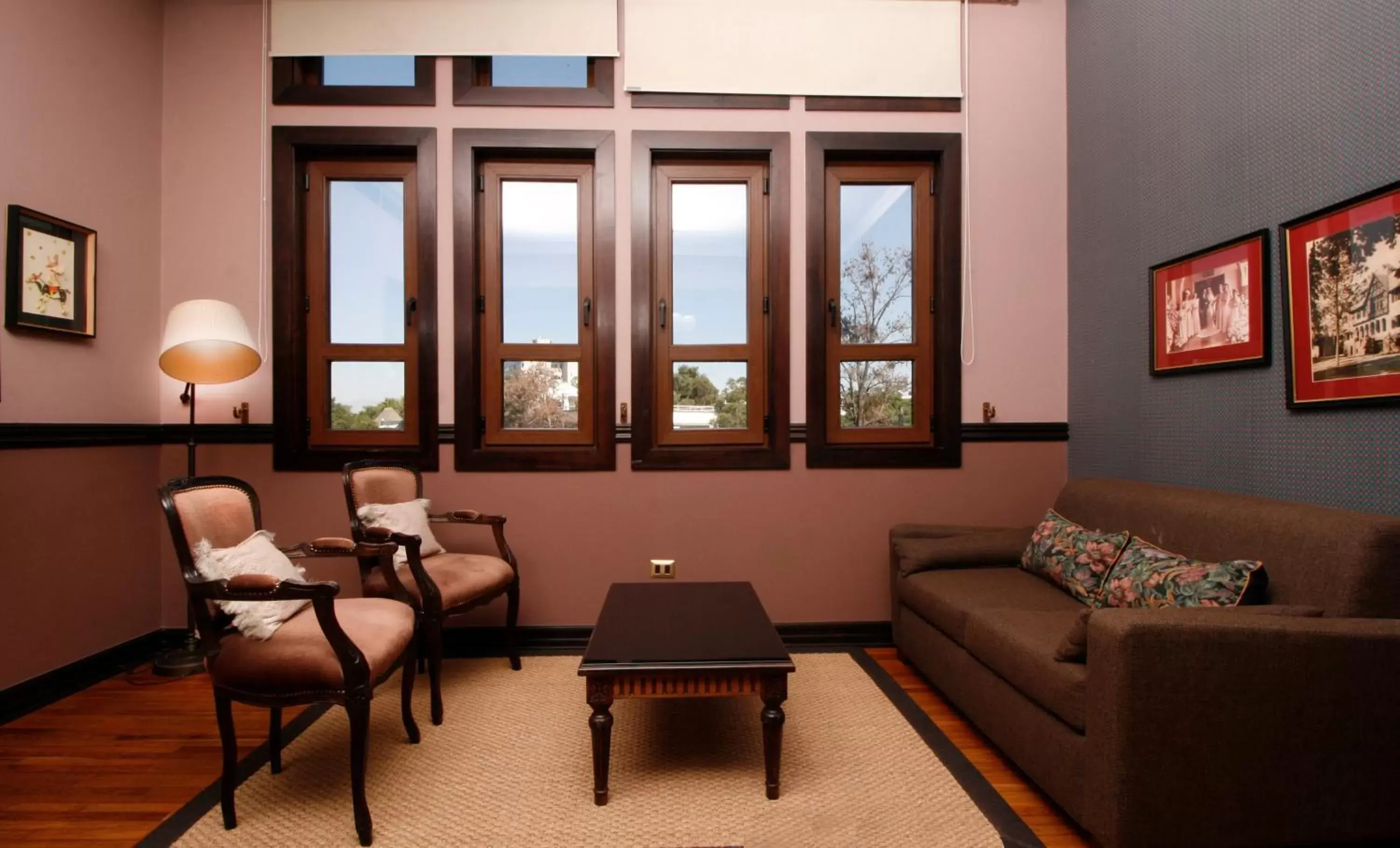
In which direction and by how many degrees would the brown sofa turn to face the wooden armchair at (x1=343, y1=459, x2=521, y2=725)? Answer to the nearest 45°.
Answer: approximately 45° to its right

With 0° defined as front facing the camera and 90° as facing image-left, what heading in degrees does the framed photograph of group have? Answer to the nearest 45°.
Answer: approximately 45°

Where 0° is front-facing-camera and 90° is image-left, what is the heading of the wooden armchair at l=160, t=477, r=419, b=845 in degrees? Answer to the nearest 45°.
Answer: approximately 315°

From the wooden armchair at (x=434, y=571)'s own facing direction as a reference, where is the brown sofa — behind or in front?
in front

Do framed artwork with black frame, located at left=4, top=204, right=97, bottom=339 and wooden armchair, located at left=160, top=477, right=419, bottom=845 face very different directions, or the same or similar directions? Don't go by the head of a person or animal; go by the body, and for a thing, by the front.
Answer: same or similar directions

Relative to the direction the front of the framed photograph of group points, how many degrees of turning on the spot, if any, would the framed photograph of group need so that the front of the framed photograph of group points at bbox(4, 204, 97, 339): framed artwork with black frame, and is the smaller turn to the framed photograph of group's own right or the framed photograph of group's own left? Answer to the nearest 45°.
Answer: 0° — it already faces it

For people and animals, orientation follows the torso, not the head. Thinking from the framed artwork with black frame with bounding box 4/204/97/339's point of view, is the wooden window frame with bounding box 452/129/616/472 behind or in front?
in front

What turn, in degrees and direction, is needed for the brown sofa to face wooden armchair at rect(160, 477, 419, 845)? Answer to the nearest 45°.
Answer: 0° — it already faces it

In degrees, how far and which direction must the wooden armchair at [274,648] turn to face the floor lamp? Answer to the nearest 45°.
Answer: approximately 135° to its left

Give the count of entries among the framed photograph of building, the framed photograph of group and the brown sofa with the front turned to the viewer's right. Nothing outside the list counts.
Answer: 0

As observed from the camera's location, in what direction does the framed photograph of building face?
facing the viewer and to the left of the viewer

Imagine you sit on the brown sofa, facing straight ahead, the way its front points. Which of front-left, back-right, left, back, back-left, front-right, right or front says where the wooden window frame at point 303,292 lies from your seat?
front-right

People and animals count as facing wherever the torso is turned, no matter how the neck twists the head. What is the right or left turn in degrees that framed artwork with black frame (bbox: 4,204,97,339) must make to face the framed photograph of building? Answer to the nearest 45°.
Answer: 0° — it already faces it

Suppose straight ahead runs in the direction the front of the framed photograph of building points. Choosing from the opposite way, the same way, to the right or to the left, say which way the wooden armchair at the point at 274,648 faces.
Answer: the opposite way

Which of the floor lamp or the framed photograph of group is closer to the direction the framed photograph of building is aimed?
the floor lamp

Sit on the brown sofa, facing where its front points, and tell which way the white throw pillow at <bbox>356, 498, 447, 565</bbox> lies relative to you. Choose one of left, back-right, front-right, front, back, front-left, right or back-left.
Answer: front-right

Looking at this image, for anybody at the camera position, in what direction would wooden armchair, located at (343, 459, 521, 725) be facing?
facing the viewer and to the right of the viewer

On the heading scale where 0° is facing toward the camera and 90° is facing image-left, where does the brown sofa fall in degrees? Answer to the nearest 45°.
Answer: approximately 45°

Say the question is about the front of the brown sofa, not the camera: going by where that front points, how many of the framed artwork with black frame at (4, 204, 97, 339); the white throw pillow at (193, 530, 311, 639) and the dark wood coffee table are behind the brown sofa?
0
